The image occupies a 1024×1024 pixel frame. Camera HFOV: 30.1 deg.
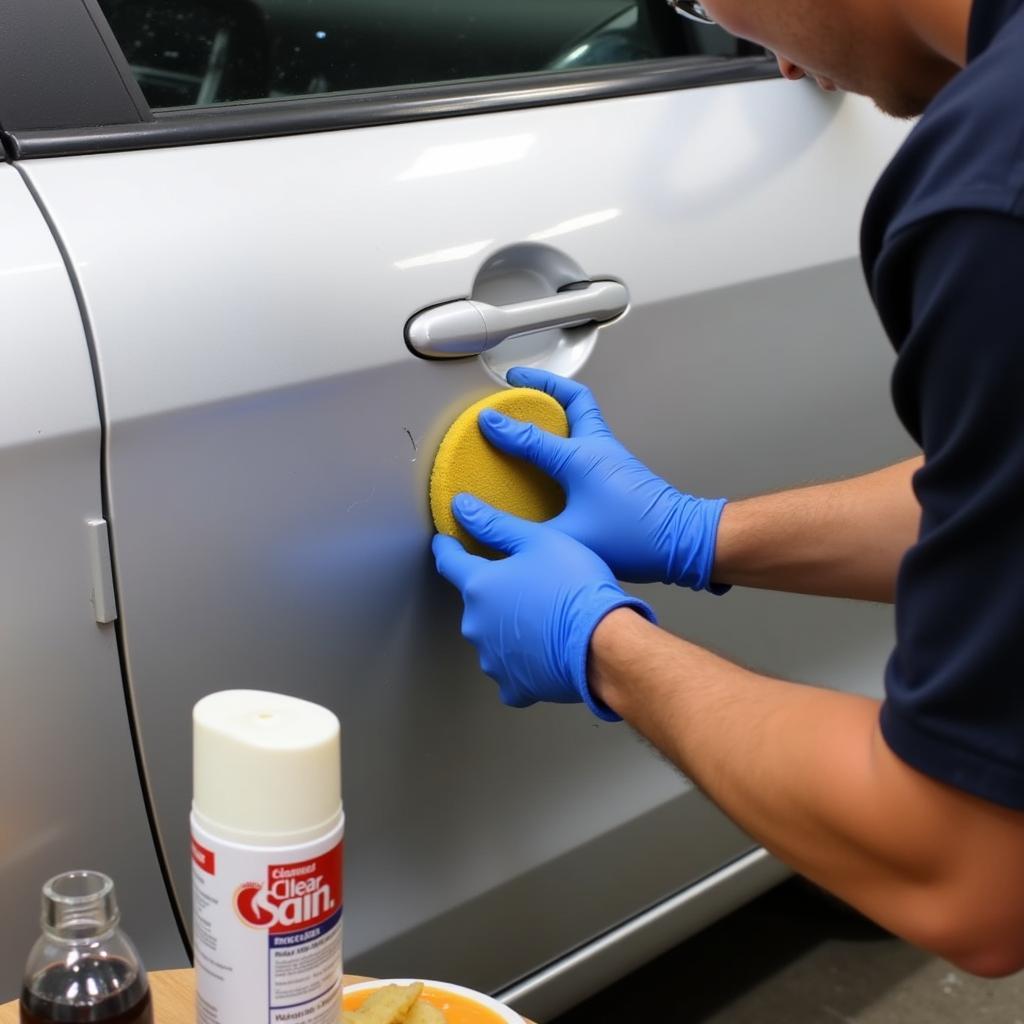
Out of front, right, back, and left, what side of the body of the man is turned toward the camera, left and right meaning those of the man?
left
